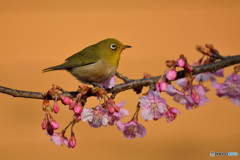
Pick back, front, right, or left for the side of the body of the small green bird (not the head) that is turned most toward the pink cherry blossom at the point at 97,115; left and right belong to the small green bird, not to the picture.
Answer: right

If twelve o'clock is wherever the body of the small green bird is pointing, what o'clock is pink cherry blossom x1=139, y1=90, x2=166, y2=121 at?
The pink cherry blossom is roughly at 12 o'clock from the small green bird.

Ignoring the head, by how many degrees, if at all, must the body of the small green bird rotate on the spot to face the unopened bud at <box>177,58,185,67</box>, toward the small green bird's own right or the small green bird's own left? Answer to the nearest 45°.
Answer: approximately 45° to the small green bird's own right

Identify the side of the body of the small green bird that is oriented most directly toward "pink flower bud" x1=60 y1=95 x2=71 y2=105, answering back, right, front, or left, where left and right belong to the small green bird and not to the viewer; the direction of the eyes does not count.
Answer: back

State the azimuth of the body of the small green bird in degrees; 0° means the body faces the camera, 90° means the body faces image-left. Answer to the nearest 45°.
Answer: approximately 270°

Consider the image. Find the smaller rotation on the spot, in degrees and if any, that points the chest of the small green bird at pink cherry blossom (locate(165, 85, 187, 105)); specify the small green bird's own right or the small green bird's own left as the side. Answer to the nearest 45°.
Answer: approximately 45° to the small green bird's own right

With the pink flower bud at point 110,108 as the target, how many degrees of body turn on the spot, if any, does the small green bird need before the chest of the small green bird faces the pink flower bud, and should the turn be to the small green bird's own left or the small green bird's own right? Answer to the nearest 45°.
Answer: approximately 90° to the small green bird's own right

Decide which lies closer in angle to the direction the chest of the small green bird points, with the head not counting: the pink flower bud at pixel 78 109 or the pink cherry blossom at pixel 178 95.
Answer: the pink cherry blossom
